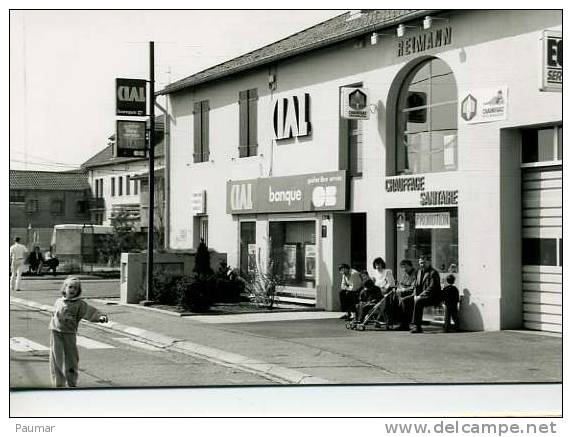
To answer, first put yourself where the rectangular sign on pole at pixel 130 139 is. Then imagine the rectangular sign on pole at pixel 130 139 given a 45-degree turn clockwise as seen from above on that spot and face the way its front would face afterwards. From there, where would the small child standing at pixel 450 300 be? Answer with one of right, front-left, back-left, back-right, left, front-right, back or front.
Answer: left

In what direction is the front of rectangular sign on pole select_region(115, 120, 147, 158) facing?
toward the camera

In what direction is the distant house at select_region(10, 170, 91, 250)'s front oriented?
toward the camera

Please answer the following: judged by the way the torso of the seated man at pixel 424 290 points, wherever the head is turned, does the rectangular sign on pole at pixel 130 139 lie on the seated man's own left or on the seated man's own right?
on the seated man's own right

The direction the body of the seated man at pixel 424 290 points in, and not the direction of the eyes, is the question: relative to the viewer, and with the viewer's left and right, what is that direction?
facing the viewer and to the left of the viewer

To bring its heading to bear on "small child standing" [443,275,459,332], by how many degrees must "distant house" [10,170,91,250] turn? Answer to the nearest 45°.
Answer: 0° — it already faces them

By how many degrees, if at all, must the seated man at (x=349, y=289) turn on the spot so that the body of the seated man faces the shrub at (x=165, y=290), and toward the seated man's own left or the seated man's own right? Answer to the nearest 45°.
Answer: approximately 90° to the seated man's own right
